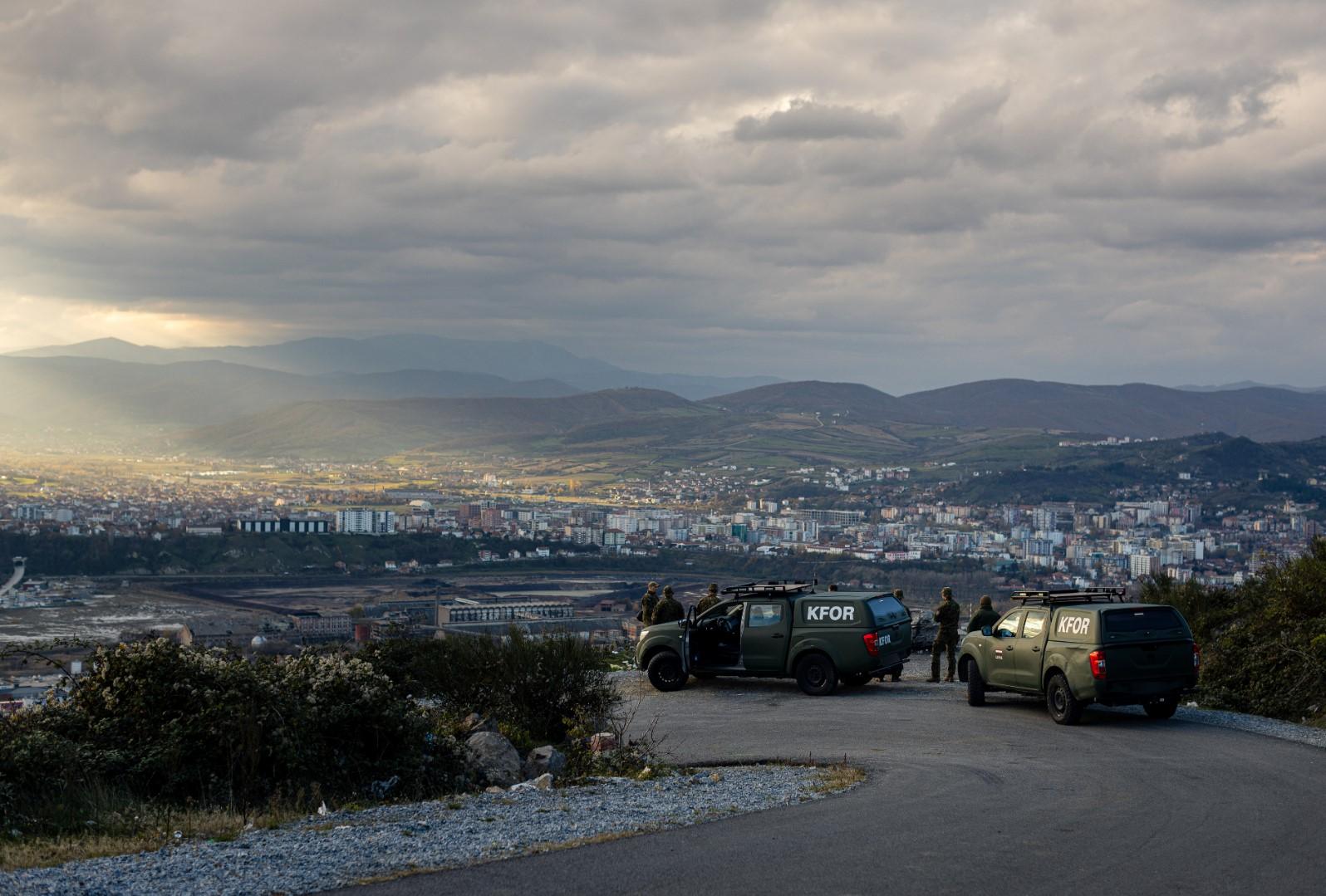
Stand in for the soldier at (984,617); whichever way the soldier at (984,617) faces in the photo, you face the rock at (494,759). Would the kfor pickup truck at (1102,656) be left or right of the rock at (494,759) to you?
left

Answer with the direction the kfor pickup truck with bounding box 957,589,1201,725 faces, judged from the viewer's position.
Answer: facing away from the viewer and to the left of the viewer

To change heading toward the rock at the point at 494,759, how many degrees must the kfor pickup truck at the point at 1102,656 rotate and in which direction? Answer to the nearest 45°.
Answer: approximately 90° to its left

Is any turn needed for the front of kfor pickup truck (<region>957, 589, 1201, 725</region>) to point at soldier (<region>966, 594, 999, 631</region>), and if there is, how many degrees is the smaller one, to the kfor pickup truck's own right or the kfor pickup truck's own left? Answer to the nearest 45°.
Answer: approximately 45° to the kfor pickup truck's own right

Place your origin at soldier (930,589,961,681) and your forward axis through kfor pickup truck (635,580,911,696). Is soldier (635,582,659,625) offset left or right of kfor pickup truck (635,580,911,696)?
right

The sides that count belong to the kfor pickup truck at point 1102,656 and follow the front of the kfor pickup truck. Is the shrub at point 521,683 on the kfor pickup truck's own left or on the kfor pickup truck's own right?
on the kfor pickup truck's own left

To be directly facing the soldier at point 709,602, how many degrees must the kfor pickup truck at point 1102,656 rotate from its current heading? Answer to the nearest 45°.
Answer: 0° — it already faces them

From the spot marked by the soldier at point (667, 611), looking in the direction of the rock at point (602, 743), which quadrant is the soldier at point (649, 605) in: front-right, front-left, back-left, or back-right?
back-right

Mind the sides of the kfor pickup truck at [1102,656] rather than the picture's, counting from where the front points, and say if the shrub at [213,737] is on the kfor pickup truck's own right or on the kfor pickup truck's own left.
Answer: on the kfor pickup truck's own left

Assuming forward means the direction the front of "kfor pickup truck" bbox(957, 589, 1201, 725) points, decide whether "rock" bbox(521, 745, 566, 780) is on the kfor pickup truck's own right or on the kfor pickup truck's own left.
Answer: on the kfor pickup truck's own left

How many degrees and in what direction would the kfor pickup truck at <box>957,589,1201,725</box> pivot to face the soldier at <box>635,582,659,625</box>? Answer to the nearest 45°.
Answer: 0° — it already faces them
